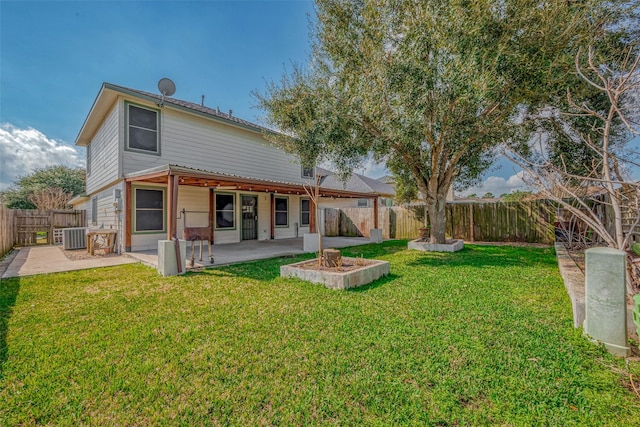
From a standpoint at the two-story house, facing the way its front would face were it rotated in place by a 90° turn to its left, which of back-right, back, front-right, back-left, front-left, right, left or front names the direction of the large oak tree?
left

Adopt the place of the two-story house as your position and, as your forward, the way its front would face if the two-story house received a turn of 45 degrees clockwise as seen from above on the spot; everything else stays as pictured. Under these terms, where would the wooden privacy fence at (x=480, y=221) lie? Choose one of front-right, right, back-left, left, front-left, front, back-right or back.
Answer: right

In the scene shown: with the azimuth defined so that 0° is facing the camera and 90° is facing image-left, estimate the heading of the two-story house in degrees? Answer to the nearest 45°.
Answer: approximately 135°

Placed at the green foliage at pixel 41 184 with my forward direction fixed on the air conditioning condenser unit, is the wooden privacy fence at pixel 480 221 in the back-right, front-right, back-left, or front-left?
front-left
